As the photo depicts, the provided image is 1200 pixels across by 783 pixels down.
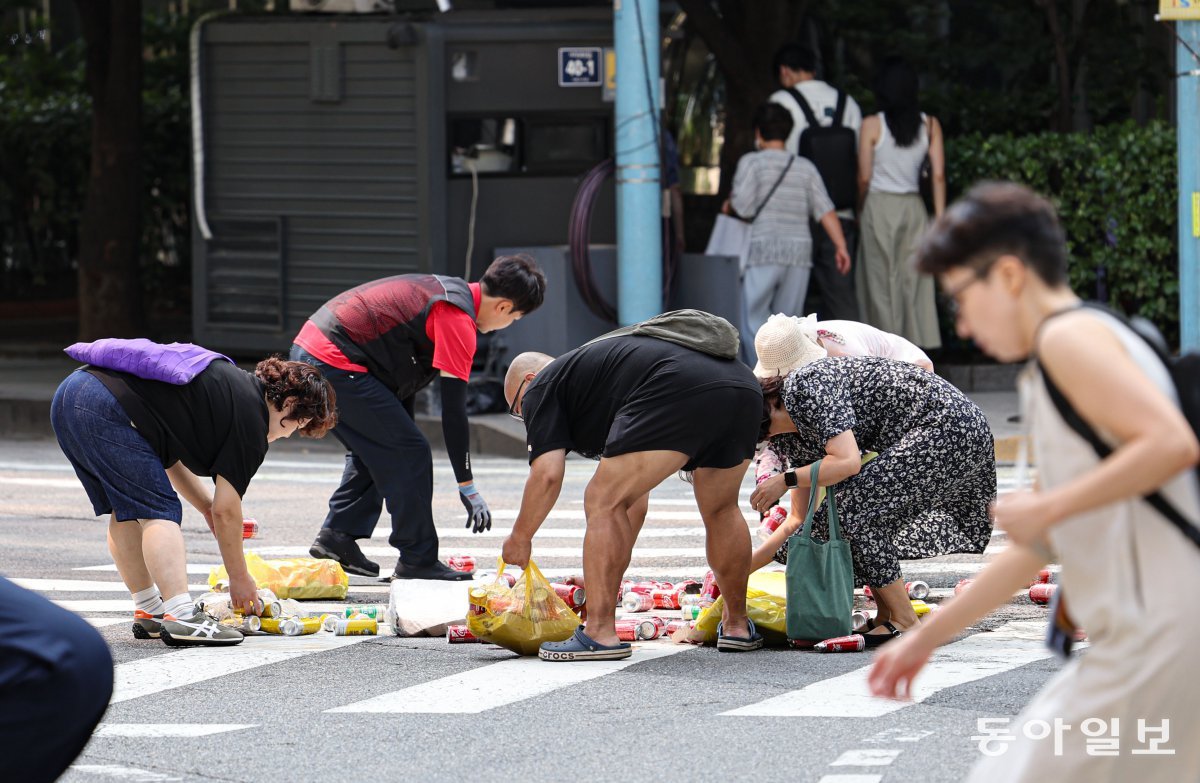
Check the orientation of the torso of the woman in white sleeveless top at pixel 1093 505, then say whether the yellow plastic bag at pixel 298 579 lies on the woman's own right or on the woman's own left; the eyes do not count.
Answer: on the woman's own right

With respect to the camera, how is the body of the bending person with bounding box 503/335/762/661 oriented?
to the viewer's left

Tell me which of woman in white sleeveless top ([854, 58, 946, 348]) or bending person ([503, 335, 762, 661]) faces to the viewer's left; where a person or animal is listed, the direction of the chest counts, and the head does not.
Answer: the bending person

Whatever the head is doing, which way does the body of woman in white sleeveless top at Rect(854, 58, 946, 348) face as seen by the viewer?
away from the camera

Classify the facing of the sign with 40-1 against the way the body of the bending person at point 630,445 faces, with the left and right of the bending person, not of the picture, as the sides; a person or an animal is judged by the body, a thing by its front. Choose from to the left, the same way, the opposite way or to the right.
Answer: to the left

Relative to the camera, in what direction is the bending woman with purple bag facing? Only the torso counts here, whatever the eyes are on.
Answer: to the viewer's right

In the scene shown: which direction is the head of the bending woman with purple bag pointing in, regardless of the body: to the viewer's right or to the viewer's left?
to the viewer's right

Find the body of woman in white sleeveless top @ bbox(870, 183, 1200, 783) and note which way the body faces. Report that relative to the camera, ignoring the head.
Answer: to the viewer's left
